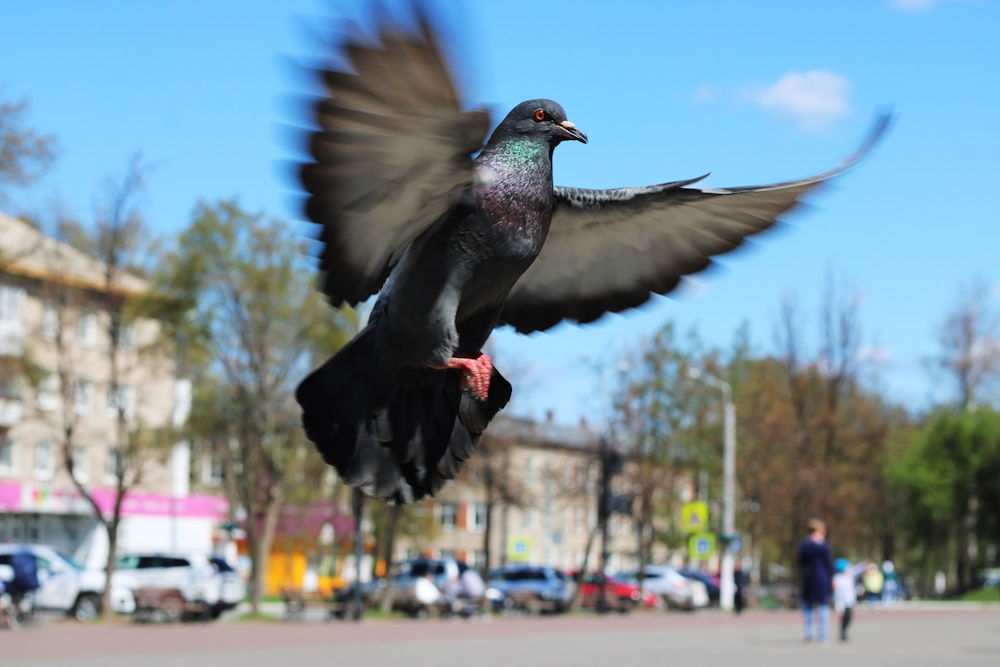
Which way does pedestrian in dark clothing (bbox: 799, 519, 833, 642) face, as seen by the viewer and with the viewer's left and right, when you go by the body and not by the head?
facing away from the viewer

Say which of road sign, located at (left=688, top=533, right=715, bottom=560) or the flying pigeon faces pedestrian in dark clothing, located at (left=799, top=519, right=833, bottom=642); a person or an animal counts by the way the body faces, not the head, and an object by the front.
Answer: the road sign

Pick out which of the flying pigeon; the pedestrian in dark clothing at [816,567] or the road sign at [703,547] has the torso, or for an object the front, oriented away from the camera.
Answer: the pedestrian in dark clothing

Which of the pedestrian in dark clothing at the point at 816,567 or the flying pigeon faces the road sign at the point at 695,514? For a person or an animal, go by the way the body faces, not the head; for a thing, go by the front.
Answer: the pedestrian in dark clothing

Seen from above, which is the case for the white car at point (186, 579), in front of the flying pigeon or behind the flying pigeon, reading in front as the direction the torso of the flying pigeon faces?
behind

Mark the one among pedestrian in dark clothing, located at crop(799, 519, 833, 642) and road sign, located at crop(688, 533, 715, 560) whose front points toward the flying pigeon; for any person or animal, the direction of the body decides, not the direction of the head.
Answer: the road sign

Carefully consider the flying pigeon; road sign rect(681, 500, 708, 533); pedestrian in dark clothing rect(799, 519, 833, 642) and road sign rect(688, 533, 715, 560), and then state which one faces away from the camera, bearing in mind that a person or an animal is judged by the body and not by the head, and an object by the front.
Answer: the pedestrian in dark clothing

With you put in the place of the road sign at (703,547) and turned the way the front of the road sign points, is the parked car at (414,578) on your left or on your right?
on your right

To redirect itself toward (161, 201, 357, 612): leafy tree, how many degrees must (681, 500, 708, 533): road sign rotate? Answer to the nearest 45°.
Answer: approximately 45° to its right

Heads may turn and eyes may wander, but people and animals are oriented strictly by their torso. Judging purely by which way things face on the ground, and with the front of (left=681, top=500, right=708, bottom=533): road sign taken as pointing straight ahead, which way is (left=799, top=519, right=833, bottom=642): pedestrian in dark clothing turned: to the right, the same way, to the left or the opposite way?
the opposite way
